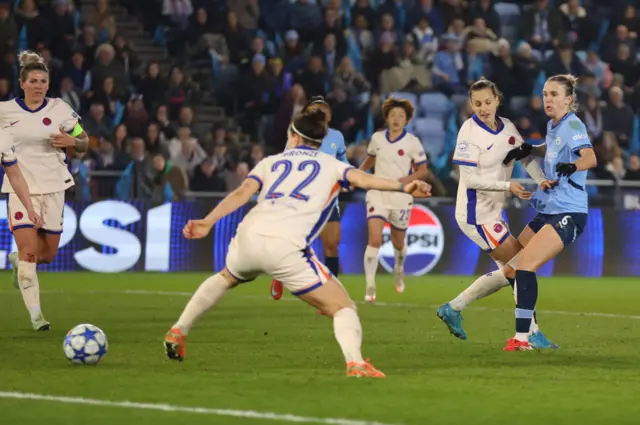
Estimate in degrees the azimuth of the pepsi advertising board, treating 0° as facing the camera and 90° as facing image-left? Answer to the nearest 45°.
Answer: approximately 0°

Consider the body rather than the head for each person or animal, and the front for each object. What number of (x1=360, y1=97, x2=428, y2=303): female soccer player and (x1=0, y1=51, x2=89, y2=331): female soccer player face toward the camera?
2

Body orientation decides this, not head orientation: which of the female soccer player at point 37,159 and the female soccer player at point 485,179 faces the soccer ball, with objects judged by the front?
the female soccer player at point 37,159

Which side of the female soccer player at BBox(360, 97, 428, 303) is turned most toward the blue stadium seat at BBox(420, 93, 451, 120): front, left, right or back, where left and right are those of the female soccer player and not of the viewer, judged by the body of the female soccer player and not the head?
back

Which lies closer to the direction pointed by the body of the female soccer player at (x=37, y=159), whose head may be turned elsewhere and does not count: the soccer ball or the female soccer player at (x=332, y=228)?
the soccer ball

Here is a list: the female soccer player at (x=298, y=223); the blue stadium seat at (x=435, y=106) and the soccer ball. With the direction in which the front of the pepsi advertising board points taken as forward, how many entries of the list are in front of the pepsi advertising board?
2

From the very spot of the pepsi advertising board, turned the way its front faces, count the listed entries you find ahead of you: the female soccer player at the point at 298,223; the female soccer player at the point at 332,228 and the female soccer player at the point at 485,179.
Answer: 3

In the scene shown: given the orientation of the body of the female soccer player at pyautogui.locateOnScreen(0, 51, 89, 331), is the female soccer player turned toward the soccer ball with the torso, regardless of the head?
yes
